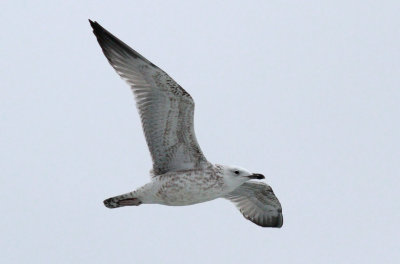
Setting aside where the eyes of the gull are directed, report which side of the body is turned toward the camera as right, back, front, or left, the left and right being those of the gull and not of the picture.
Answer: right
